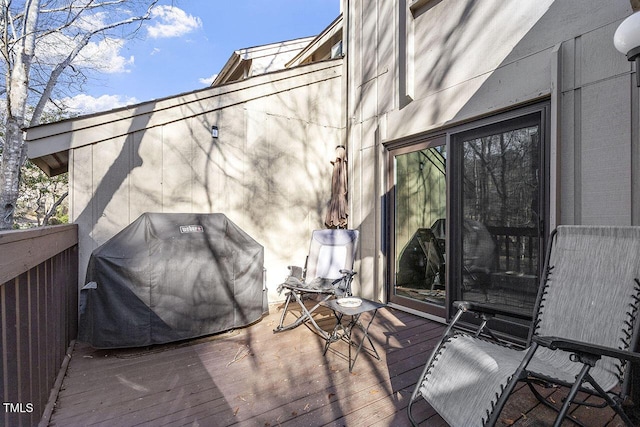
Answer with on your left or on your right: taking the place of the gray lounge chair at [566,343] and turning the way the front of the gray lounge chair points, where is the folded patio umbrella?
on your right

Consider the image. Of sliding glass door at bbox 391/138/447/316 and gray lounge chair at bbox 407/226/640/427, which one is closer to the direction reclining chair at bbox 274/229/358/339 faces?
the gray lounge chair

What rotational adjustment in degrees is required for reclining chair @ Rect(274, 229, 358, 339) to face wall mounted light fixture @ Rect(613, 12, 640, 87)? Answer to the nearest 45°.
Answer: approximately 90° to its left

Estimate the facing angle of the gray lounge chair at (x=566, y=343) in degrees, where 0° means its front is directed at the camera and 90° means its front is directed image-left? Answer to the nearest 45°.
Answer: approximately 45°

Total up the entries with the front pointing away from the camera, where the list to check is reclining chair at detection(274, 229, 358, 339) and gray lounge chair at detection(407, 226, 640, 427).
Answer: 0

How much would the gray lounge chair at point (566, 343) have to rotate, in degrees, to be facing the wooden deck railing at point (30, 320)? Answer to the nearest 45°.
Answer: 0° — it already faces it

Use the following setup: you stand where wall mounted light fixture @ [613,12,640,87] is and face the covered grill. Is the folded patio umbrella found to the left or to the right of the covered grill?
right

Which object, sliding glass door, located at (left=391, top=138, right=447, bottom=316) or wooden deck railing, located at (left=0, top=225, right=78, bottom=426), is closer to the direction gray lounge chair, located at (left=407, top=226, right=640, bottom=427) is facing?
the wooden deck railing
